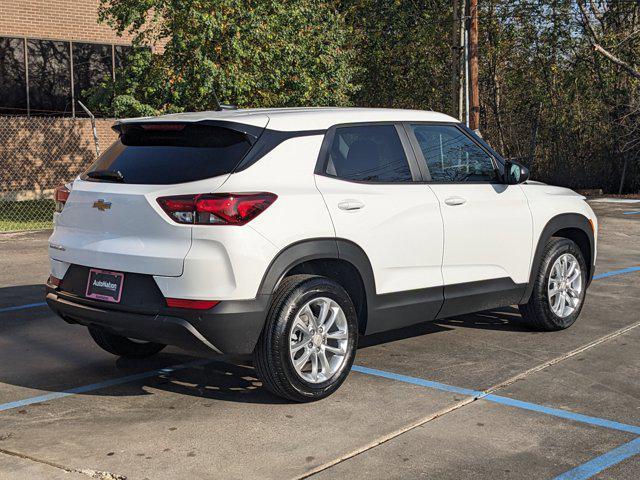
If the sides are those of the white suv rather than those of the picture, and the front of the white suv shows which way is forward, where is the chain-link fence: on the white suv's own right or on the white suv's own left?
on the white suv's own left

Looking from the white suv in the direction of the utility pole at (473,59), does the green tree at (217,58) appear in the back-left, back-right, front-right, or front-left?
front-left

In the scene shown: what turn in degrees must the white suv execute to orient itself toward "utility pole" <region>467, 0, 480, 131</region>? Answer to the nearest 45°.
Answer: approximately 45° to its left

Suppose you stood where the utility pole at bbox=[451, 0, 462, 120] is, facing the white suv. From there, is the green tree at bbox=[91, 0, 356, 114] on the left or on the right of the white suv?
right

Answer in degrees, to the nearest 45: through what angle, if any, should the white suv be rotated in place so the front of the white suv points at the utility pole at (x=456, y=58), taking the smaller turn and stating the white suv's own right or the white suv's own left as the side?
approximately 45° to the white suv's own left

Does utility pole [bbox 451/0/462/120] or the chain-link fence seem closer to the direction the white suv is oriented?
the utility pole

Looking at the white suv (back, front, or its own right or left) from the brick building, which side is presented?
left

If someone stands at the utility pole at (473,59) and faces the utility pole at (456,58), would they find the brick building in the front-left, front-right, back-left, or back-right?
front-left

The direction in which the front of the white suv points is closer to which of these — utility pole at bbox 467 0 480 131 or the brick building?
the utility pole

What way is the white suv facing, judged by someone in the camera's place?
facing away from the viewer and to the right of the viewer

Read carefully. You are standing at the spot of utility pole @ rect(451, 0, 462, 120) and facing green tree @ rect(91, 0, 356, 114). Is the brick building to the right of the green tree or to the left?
right

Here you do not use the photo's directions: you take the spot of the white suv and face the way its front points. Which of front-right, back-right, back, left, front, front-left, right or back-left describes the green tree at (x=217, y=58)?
front-left

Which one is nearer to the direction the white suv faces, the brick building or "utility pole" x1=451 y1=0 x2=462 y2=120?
the utility pole
